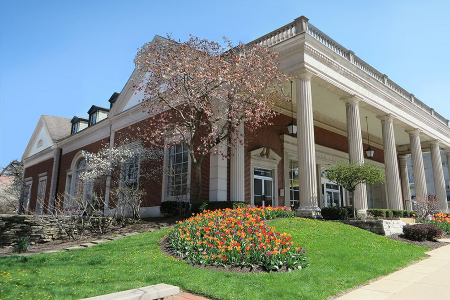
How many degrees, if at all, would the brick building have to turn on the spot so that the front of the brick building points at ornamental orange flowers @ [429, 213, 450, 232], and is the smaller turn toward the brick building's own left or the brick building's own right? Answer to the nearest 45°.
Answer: approximately 45° to the brick building's own left
